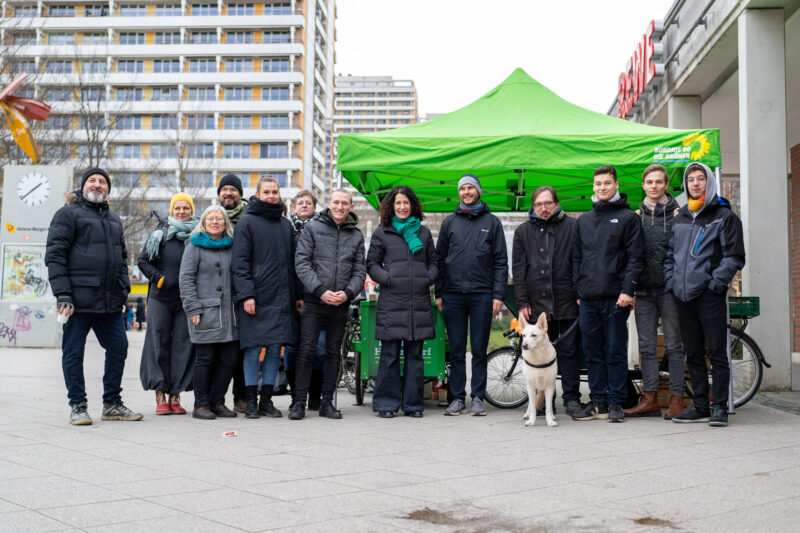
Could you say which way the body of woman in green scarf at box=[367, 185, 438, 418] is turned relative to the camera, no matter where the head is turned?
toward the camera

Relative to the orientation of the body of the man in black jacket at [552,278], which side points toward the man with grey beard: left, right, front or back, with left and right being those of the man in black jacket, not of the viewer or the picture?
right

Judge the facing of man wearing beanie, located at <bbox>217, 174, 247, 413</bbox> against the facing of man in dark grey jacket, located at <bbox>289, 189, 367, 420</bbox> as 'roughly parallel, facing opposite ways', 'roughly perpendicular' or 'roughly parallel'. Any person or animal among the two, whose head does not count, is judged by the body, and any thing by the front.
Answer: roughly parallel

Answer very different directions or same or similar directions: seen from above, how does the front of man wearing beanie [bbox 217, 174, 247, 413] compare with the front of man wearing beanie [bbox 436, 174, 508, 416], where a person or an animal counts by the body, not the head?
same or similar directions

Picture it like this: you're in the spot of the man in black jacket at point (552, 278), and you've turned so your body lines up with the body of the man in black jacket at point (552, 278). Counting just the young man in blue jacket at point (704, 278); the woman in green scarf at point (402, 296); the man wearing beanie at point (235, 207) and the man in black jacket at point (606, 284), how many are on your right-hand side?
2

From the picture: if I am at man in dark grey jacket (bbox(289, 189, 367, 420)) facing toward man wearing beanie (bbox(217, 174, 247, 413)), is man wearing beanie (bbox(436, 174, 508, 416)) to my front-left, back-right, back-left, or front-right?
back-right

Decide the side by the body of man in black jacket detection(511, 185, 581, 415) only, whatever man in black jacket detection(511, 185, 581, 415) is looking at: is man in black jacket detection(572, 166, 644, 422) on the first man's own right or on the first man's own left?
on the first man's own left

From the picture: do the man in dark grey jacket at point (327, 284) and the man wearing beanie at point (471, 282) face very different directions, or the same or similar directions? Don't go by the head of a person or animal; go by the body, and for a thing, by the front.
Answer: same or similar directions

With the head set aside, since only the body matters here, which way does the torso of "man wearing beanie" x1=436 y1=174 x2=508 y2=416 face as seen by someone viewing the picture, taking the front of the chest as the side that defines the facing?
toward the camera

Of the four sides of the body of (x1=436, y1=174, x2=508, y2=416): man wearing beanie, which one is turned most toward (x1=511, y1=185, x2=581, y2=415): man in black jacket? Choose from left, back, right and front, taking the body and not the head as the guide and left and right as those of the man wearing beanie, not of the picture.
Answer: left

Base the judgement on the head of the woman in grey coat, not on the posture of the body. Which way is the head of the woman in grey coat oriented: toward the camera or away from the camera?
toward the camera

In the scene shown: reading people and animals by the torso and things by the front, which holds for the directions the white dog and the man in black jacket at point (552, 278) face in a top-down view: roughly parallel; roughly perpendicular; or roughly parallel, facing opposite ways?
roughly parallel

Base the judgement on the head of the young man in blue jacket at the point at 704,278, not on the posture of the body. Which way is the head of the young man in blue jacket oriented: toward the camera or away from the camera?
toward the camera

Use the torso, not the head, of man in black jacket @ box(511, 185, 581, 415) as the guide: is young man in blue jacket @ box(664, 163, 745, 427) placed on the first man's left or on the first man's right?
on the first man's left

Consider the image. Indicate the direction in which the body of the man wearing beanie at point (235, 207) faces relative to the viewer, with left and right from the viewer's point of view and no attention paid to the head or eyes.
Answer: facing the viewer
